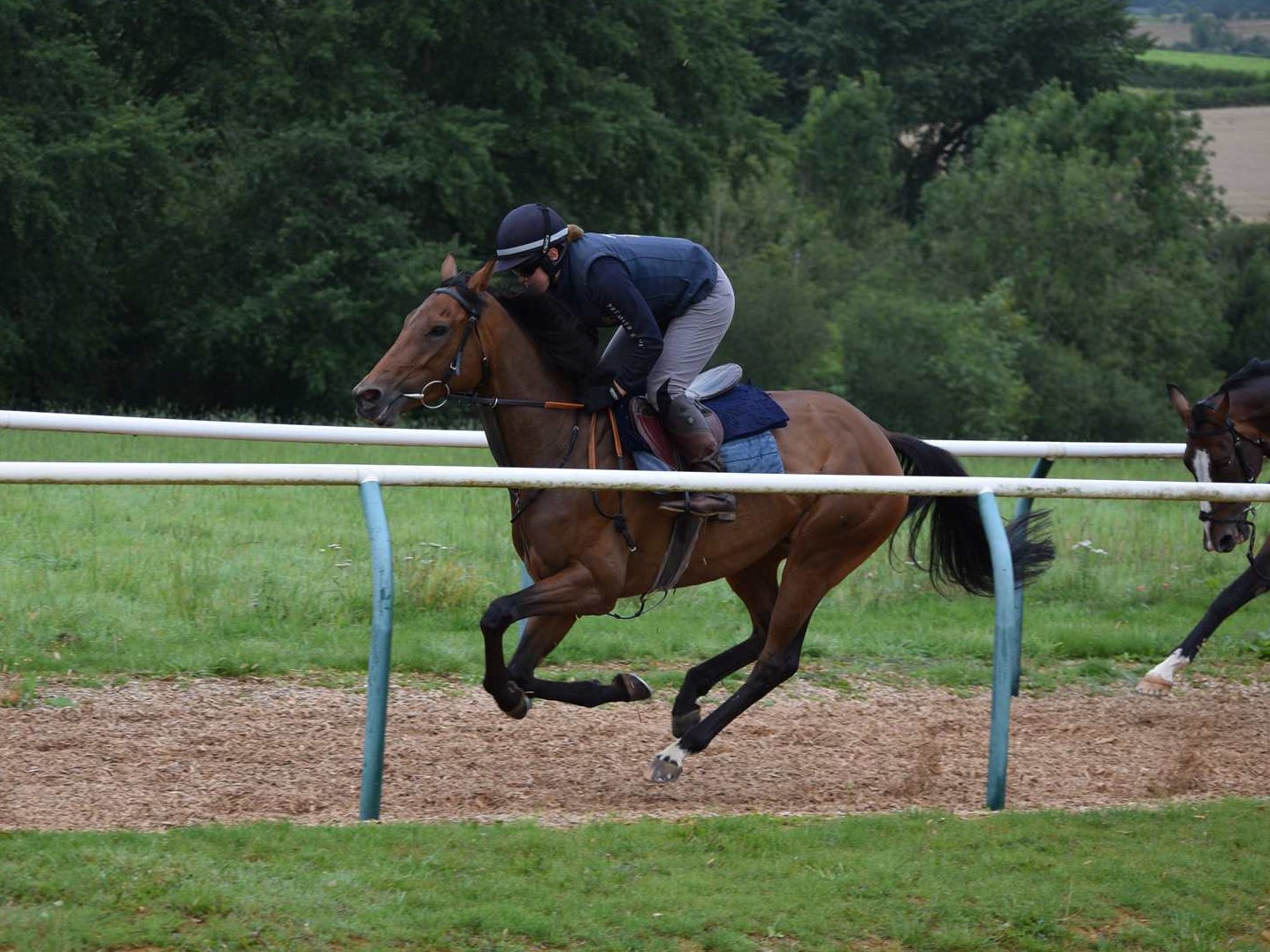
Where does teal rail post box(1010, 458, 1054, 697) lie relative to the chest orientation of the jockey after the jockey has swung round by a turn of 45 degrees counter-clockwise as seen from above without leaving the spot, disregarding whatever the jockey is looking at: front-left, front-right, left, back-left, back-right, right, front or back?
back

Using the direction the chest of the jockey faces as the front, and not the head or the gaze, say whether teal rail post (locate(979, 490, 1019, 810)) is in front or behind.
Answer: behind

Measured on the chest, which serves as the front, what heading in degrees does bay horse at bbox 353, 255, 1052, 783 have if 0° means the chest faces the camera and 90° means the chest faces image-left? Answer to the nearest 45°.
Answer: approximately 90°

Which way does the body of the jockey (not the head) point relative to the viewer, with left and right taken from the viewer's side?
facing to the left of the viewer

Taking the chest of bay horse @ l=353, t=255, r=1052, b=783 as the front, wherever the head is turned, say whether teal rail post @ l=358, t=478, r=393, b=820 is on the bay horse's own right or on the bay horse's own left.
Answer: on the bay horse's own left

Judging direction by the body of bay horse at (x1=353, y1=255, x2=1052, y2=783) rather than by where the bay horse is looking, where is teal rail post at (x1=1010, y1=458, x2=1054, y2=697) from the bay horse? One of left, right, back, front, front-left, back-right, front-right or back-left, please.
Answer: back-right

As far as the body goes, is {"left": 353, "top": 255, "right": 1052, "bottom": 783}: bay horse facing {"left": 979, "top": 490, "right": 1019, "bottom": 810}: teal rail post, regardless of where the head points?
no

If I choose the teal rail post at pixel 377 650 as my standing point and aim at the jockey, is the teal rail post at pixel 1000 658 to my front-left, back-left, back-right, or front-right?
front-right
